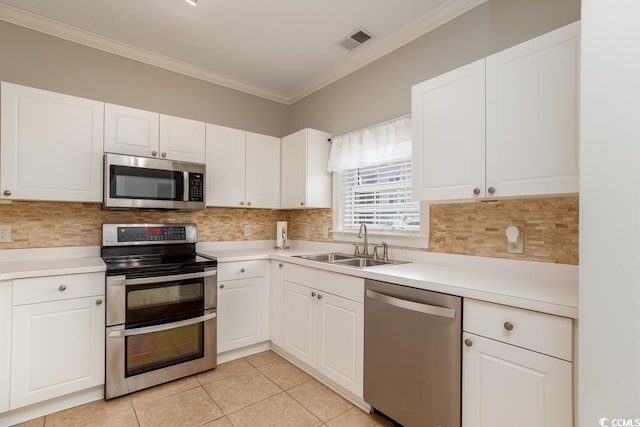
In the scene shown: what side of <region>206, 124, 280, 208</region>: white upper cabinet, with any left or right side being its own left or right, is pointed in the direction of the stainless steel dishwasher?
front

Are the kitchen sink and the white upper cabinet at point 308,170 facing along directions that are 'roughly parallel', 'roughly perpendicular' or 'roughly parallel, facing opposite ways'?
roughly parallel

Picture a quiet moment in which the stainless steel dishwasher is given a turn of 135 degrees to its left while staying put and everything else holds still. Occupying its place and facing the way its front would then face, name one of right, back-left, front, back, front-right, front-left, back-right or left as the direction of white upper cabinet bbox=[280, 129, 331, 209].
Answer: back-left

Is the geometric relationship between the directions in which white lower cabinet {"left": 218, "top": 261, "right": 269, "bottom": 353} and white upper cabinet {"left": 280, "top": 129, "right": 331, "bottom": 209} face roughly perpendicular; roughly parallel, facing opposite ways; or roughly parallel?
roughly perpendicular

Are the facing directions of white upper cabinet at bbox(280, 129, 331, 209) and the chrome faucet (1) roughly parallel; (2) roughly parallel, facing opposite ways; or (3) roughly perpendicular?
roughly parallel

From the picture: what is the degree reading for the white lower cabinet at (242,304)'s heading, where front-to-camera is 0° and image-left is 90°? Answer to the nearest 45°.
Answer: approximately 315°

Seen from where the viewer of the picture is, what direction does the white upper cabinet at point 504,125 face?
facing the viewer and to the left of the viewer

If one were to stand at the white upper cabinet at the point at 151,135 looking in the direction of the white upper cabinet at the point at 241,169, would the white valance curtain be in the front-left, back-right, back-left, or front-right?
front-right

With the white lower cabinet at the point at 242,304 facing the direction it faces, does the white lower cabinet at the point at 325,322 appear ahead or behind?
ahead

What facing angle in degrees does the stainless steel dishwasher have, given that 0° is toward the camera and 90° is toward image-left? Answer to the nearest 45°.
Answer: approximately 45°

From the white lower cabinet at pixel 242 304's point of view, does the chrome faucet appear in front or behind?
in front

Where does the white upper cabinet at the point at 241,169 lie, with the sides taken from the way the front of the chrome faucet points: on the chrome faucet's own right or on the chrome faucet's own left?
on the chrome faucet's own right
